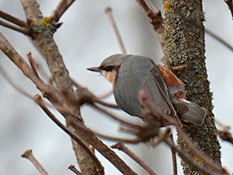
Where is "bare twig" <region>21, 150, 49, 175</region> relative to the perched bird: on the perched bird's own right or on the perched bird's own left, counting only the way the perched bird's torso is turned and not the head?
on the perched bird's own left

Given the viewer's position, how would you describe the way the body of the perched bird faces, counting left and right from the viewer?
facing to the left of the viewer

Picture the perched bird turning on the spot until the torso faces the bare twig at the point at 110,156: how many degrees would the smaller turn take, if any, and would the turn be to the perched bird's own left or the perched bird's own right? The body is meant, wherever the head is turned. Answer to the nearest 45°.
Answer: approximately 90° to the perched bird's own left
